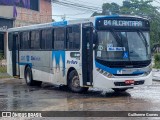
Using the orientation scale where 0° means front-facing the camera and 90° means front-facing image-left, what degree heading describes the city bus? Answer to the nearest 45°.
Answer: approximately 315°
